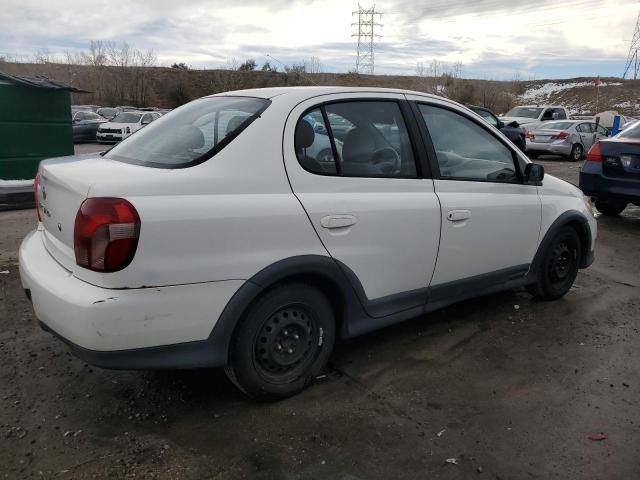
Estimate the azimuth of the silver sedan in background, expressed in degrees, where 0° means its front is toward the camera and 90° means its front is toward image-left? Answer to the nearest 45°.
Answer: approximately 225°

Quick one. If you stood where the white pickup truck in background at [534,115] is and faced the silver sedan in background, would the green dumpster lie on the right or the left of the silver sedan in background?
right

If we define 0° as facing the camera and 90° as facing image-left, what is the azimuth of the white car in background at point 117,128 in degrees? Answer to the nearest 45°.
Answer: approximately 45°

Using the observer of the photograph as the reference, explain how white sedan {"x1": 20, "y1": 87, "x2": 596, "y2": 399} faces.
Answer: facing away from the viewer and to the right of the viewer

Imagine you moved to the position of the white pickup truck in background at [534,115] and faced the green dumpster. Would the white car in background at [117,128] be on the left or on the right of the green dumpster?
right

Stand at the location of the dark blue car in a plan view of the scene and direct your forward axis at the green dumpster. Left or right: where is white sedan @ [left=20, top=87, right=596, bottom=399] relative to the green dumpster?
left

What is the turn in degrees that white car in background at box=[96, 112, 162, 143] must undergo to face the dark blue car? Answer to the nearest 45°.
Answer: approximately 45° to its left

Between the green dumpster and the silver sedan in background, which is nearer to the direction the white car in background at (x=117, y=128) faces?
the green dumpster

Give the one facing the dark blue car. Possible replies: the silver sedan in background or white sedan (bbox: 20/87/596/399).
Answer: the white sedan

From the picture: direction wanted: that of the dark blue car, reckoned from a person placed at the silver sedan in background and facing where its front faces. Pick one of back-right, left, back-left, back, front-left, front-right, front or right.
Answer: back-right

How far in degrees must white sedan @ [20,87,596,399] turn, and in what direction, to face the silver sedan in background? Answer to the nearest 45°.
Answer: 0° — it already faces it
